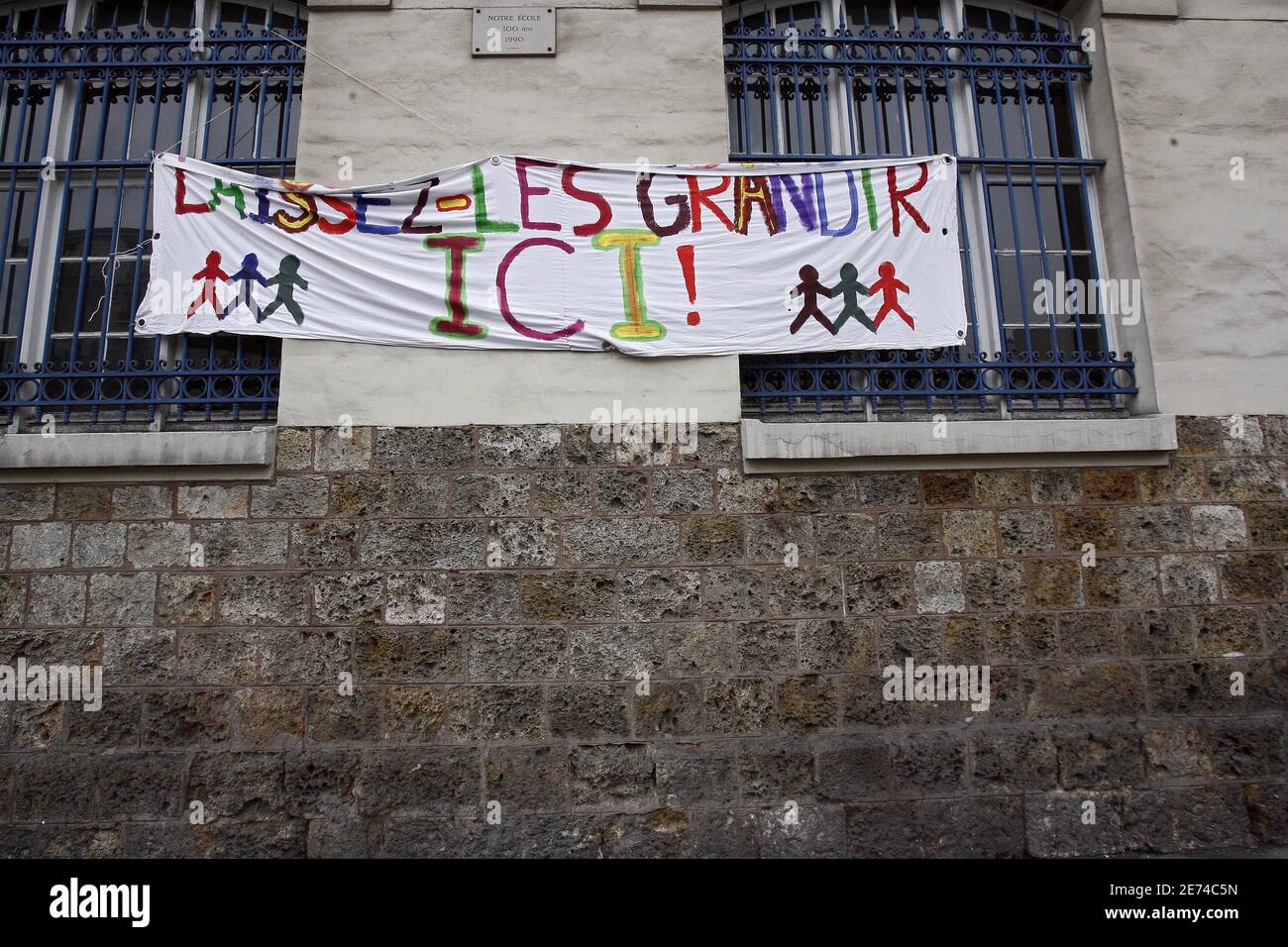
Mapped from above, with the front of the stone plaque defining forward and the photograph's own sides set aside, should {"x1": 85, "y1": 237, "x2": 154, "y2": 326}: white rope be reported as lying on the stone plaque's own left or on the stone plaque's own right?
on the stone plaque's own right

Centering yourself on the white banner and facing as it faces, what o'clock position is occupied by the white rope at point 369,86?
The white rope is roughly at 3 o'clock from the white banner.

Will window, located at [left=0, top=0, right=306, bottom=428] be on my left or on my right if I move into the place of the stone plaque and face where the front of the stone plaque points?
on my right

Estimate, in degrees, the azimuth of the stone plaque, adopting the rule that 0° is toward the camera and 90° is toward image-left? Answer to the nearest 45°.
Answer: approximately 0°

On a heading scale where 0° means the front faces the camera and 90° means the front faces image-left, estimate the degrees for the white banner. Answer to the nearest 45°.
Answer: approximately 0°

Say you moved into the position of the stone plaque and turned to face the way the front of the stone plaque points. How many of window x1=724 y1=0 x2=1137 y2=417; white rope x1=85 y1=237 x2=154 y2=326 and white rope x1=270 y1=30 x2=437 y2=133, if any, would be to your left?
1

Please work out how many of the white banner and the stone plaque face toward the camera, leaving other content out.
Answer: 2
